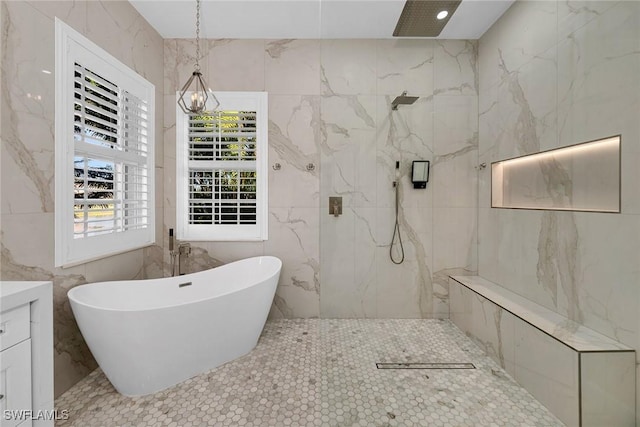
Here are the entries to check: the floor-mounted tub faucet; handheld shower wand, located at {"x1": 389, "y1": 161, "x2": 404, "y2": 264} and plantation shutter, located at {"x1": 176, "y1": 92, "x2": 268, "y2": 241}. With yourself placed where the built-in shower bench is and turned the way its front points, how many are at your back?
0

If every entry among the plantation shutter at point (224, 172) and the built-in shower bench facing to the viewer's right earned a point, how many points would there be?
0

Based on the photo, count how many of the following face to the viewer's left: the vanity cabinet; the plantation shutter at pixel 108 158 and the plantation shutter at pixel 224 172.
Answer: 0

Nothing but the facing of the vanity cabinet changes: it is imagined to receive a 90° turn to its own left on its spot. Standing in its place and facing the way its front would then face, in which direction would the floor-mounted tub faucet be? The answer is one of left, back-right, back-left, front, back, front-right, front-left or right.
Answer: front

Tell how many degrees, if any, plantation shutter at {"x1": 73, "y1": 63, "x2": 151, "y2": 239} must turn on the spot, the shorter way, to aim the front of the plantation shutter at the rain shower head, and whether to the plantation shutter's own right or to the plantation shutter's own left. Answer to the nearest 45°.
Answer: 0° — it already faces it

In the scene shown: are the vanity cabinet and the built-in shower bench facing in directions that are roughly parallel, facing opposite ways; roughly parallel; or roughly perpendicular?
roughly parallel, facing opposite ways

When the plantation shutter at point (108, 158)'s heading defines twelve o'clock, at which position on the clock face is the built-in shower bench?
The built-in shower bench is roughly at 12 o'clock from the plantation shutter.

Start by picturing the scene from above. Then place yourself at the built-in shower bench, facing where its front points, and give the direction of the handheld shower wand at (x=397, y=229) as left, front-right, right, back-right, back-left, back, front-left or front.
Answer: front

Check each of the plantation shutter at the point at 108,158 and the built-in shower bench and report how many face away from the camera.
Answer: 0

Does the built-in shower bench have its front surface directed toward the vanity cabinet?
yes

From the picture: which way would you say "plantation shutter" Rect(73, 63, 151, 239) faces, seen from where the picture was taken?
facing the viewer and to the right of the viewer

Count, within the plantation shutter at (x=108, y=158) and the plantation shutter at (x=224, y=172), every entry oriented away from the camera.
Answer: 0

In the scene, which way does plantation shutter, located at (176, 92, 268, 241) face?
toward the camera
